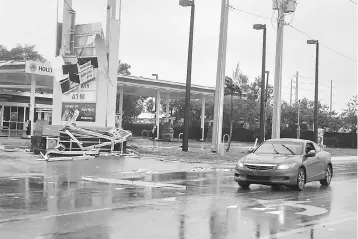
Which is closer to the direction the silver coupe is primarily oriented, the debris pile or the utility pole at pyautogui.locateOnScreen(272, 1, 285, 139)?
the debris pile

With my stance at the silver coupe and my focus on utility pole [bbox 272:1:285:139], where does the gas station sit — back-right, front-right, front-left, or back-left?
front-left

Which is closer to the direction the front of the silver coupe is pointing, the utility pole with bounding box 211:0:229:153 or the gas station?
the gas station

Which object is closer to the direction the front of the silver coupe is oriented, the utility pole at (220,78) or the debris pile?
the debris pile

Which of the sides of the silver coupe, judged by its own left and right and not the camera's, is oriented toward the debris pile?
right

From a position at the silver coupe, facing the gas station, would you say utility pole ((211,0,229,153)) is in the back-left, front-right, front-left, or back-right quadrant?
front-right

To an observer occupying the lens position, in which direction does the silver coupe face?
facing the viewer and to the left of the viewer

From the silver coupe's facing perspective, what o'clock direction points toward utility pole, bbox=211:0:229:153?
The utility pole is roughly at 4 o'clock from the silver coupe.

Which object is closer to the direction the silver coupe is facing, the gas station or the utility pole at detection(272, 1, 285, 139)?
the gas station

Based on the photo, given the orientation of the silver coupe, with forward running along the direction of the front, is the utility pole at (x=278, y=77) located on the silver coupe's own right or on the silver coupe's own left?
on the silver coupe's own right
